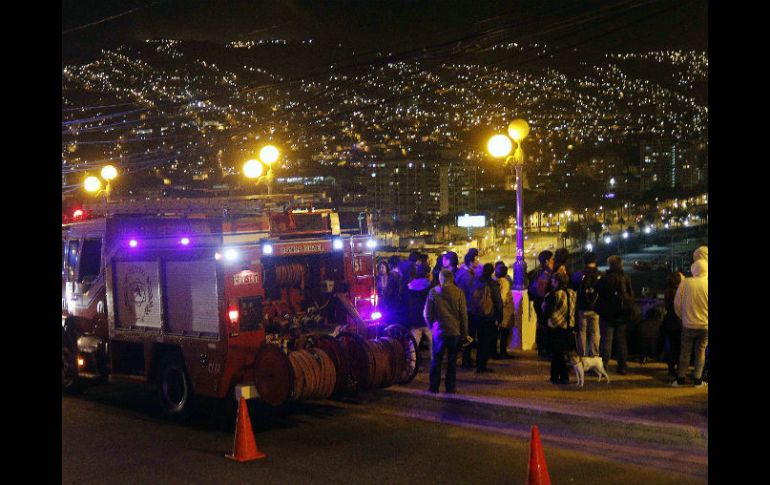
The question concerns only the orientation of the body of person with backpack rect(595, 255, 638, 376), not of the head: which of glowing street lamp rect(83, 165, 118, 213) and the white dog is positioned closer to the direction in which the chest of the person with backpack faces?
the glowing street lamp

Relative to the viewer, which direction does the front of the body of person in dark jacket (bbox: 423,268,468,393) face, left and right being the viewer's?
facing away from the viewer

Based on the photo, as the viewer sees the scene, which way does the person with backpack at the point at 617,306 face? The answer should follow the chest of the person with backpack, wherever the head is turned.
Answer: away from the camera

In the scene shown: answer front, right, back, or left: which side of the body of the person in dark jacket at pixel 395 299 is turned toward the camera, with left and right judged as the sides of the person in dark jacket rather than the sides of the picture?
back

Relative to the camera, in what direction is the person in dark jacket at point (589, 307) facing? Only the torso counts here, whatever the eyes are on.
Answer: away from the camera

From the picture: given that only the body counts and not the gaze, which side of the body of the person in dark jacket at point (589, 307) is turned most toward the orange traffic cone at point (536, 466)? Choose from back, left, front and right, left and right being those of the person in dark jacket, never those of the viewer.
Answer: back

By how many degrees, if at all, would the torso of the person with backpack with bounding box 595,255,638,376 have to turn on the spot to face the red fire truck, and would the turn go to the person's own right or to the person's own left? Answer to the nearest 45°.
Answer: approximately 90° to the person's own left
